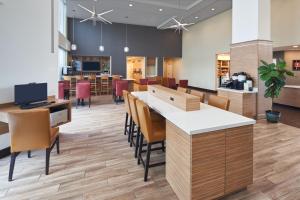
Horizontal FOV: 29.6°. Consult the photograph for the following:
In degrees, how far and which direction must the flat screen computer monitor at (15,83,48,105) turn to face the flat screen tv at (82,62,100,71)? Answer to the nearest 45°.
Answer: approximately 135° to its left

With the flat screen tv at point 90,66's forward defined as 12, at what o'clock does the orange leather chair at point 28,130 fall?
The orange leather chair is roughly at 12 o'clock from the flat screen tv.

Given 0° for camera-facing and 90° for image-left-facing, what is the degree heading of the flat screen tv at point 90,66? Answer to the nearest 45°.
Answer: approximately 0°

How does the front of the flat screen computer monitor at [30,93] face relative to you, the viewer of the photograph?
facing the viewer and to the right of the viewer

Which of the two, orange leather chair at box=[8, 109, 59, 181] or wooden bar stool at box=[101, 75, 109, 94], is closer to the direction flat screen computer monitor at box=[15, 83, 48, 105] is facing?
the orange leather chair

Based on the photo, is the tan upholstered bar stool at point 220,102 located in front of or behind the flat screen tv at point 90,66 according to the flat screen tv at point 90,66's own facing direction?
in front

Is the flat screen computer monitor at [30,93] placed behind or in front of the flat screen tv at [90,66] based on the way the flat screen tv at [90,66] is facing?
in front

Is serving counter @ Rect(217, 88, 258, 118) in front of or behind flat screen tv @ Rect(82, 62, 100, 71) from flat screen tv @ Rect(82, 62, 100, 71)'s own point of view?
in front
